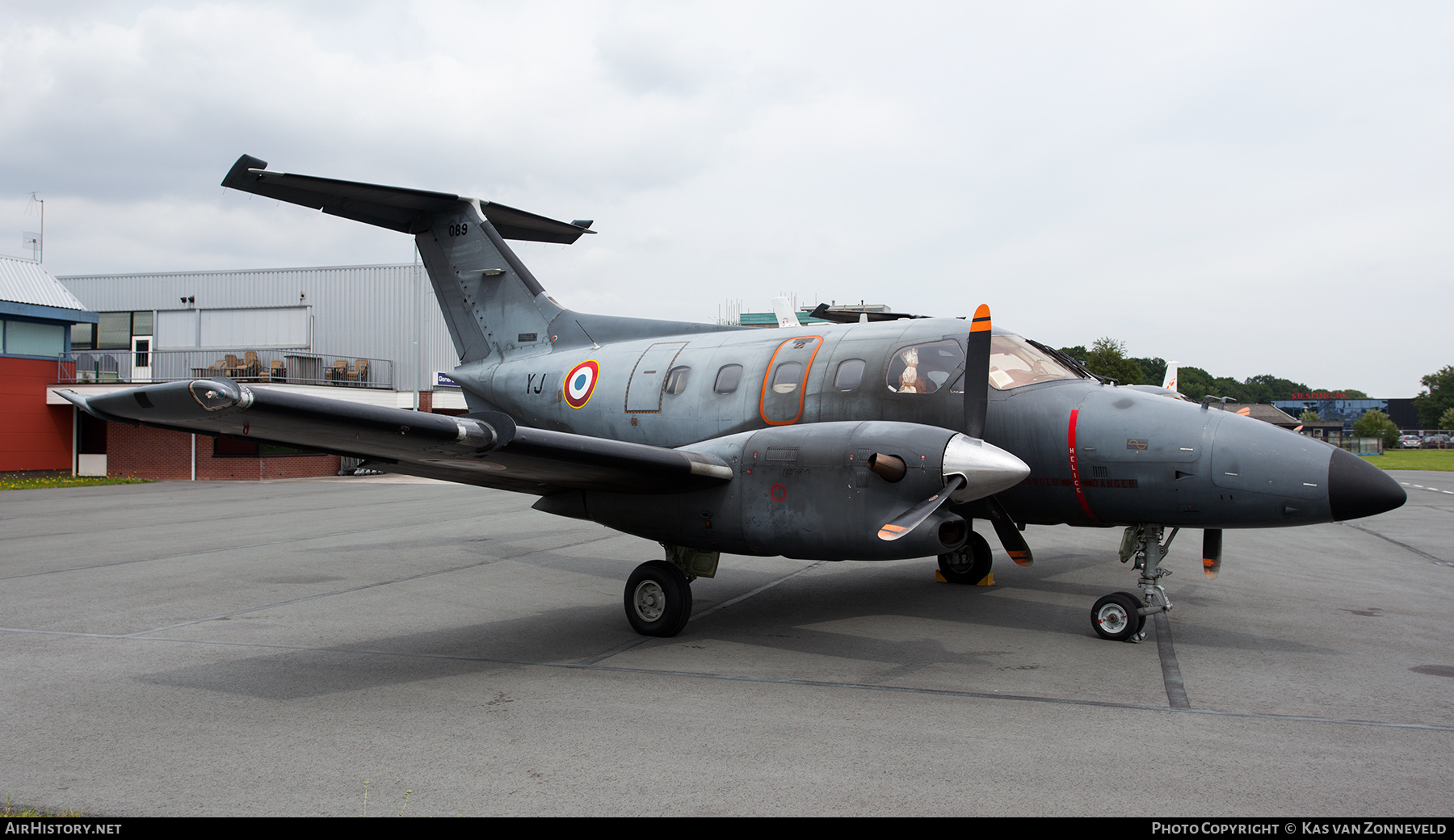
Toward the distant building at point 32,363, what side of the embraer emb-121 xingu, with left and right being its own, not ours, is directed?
back

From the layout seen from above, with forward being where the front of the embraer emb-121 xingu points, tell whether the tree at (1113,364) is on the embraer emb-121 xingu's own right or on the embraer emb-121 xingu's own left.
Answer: on the embraer emb-121 xingu's own left

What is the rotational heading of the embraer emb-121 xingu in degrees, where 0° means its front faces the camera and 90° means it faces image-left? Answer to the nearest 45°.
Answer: approximately 315°

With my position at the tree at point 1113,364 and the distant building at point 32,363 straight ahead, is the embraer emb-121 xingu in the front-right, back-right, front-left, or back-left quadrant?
front-left

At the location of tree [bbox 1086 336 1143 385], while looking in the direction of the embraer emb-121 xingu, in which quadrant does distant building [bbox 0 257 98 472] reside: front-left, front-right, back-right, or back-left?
front-right
